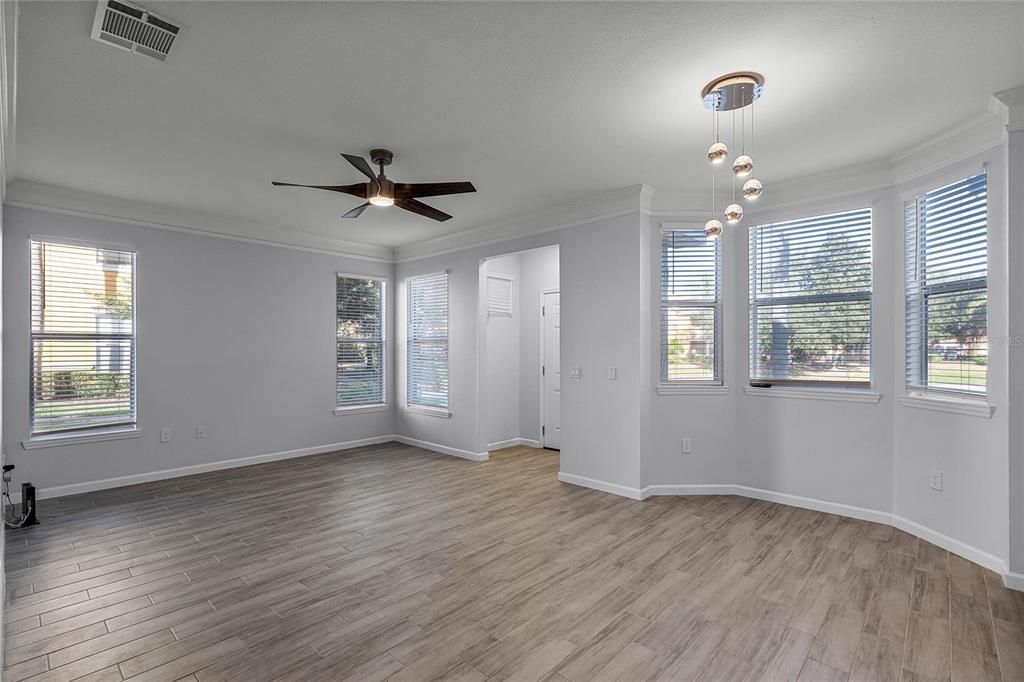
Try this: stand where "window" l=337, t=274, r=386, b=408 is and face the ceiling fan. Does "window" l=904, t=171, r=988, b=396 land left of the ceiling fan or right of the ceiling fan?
left

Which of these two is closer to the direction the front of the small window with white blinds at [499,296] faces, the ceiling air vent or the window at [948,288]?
the window at [948,288]

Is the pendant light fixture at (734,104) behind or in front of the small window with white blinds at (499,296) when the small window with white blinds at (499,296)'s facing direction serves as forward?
in front

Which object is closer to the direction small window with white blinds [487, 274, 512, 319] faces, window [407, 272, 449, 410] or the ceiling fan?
the ceiling fan

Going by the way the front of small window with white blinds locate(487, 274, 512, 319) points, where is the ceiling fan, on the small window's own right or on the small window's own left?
on the small window's own right

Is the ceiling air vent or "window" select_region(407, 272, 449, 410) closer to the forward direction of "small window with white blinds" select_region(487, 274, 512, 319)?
the ceiling air vent

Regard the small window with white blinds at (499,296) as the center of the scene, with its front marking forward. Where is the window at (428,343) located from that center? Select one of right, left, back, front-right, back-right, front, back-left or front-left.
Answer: back-right

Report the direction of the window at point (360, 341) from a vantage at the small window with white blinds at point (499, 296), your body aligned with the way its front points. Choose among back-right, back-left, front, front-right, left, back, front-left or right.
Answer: back-right

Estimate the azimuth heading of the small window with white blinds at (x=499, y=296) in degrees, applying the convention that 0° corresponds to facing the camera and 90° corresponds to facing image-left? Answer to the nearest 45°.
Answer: approximately 315°
